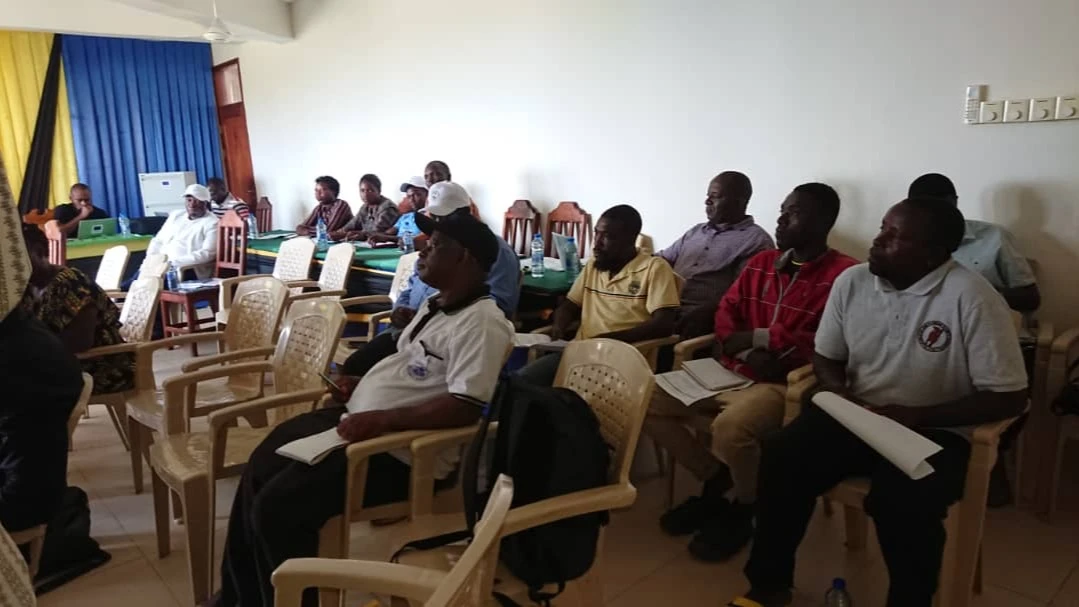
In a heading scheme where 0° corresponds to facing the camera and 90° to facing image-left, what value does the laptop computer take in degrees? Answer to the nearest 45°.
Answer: approximately 180°

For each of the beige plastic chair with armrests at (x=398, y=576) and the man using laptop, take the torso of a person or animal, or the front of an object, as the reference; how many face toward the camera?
1

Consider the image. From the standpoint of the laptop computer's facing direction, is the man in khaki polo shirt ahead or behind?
behind

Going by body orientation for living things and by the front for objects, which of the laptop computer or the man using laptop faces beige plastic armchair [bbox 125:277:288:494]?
the man using laptop

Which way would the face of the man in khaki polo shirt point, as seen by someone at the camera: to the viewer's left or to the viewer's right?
to the viewer's left

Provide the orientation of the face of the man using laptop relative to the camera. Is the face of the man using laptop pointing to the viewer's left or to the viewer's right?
to the viewer's right
